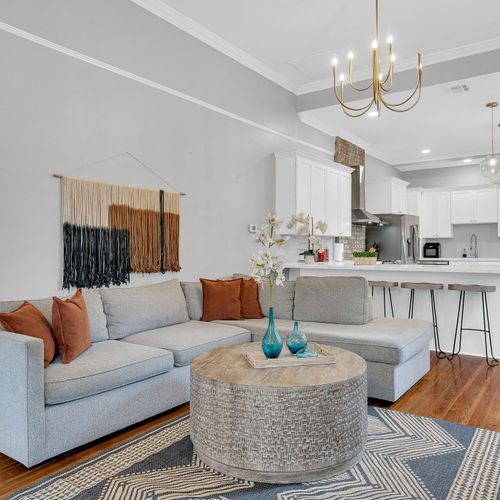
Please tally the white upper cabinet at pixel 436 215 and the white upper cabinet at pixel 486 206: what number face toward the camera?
2

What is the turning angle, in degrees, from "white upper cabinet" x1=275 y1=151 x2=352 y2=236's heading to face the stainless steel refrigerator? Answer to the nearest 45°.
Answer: approximately 90° to its left

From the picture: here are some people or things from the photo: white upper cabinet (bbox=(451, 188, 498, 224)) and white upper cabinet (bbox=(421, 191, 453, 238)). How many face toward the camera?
2

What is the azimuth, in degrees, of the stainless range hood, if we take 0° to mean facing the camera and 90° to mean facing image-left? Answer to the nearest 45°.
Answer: approximately 315°

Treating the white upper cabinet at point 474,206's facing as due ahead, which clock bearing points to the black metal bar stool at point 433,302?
The black metal bar stool is roughly at 12 o'clock from the white upper cabinet.

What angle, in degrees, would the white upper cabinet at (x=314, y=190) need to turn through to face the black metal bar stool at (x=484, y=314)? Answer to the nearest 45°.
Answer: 0° — it already faces it

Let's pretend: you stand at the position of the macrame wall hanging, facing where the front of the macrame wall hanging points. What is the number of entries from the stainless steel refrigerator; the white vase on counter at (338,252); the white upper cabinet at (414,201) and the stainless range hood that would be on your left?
4

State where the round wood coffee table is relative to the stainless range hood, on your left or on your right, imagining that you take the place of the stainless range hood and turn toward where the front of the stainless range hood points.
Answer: on your right

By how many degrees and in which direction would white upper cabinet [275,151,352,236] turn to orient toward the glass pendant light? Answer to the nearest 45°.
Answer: approximately 45° to its left

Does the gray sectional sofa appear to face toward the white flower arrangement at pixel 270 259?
yes

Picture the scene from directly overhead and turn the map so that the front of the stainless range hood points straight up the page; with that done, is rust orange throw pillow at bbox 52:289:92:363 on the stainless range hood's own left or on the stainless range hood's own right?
on the stainless range hood's own right
